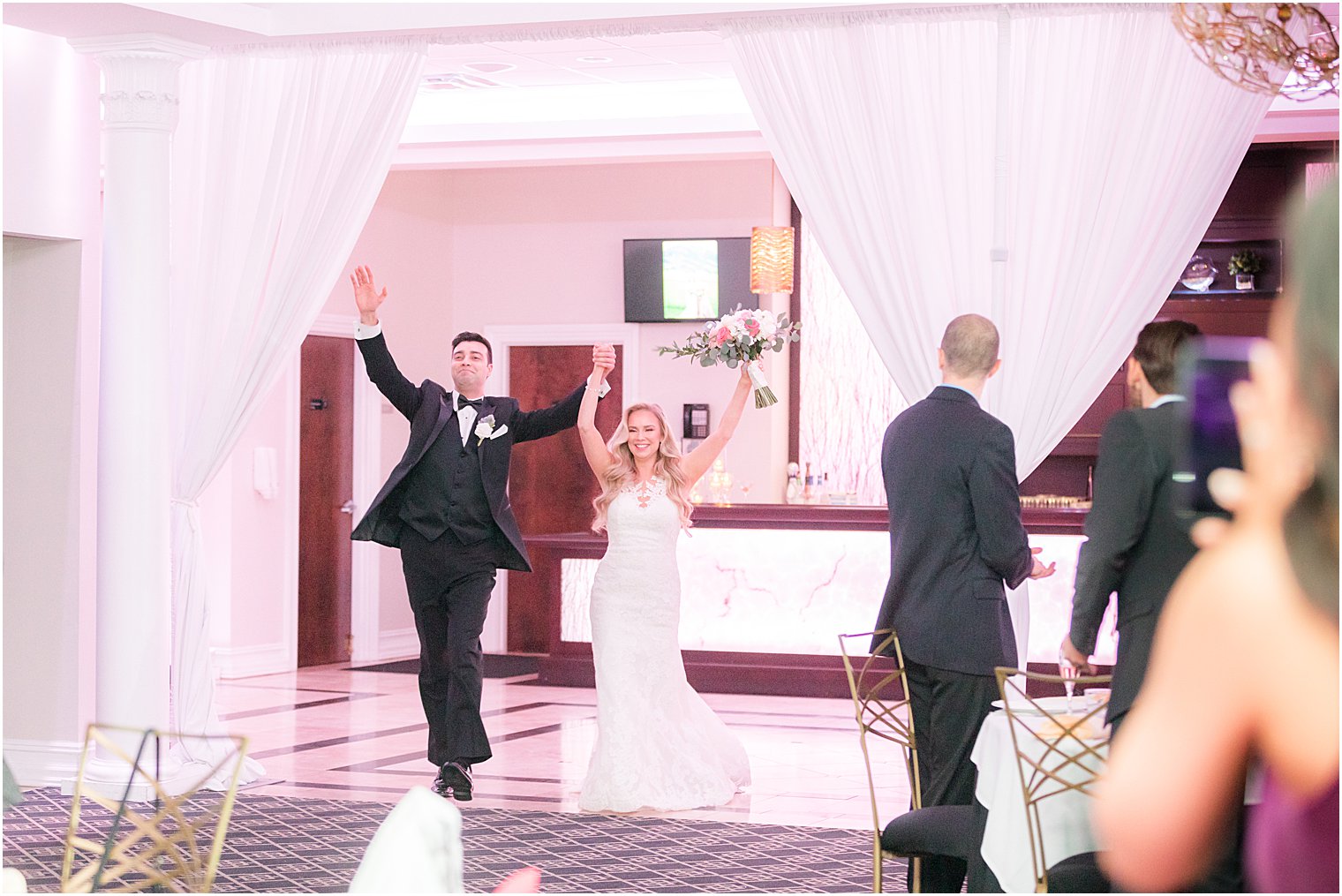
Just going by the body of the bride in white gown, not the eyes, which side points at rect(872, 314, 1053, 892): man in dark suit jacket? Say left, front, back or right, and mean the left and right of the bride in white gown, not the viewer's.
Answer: front

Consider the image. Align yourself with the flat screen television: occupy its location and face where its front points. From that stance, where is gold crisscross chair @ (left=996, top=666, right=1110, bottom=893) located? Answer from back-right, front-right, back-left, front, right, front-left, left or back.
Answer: front

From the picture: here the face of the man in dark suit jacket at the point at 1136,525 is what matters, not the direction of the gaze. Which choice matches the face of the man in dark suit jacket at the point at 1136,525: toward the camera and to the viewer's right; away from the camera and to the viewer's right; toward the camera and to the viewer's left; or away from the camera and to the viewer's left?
away from the camera and to the viewer's left

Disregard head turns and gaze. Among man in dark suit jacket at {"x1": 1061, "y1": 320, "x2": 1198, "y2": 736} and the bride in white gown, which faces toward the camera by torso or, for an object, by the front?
the bride in white gown

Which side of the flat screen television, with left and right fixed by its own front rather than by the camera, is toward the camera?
front

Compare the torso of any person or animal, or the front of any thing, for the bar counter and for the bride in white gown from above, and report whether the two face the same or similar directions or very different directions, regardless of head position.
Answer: same or similar directions

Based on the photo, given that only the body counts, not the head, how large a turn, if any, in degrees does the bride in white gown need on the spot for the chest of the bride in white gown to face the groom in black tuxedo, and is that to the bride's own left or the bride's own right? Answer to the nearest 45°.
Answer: approximately 90° to the bride's own right

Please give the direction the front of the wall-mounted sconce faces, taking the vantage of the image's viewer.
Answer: facing the viewer

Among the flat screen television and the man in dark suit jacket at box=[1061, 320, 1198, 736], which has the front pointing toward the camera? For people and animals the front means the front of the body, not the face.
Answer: the flat screen television

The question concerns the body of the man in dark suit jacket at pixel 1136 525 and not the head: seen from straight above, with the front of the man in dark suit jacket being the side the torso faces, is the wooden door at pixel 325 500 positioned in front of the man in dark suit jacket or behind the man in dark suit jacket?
in front

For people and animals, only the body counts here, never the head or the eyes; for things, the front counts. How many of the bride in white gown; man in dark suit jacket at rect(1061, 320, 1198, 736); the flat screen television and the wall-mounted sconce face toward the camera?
3

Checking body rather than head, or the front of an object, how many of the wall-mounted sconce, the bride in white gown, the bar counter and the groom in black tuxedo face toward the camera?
4

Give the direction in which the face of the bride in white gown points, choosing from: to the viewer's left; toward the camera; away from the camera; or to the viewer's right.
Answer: toward the camera

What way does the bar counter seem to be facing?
toward the camera

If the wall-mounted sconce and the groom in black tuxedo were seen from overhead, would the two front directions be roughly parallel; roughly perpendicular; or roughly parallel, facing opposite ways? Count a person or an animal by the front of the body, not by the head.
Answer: roughly parallel

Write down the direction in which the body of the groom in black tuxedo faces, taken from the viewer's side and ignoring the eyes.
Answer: toward the camera

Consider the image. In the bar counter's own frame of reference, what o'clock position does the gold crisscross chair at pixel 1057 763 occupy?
The gold crisscross chair is roughly at 12 o'clock from the bar counter.

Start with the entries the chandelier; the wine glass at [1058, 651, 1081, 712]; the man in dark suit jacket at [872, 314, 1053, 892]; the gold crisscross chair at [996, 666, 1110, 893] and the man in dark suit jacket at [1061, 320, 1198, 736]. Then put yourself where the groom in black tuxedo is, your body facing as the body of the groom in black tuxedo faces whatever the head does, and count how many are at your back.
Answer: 0

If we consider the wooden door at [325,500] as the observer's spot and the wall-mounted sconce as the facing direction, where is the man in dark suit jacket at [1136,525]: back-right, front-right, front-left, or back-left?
front-right
